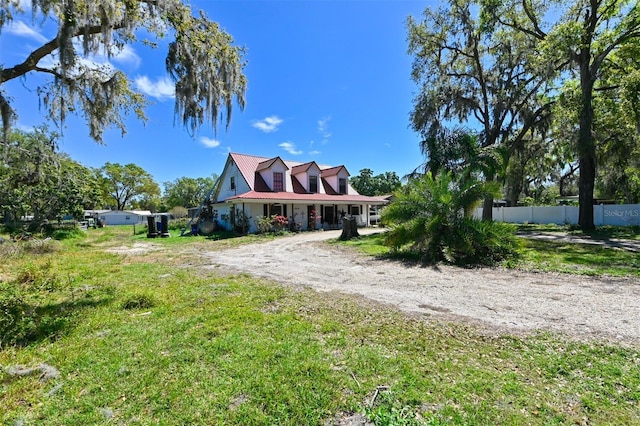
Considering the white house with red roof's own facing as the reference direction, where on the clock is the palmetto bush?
The palmetto bush is roughly at 1 o'clock from the white house with red roof.

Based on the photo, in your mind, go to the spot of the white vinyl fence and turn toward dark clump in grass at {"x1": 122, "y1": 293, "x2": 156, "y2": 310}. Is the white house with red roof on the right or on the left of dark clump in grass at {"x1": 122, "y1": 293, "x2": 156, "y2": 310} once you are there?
right

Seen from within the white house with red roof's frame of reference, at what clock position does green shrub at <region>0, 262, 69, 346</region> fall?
The green shrub is roughly at 2 o'clock from the white house with red roof.

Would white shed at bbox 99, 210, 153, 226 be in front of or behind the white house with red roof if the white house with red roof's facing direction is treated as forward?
behind

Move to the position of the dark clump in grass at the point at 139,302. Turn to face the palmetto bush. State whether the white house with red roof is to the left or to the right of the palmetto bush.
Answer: left

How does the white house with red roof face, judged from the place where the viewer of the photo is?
facing the viewer and to the right of the viewer

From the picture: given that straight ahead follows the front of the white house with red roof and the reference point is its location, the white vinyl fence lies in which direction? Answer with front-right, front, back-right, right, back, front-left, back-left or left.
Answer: front-left

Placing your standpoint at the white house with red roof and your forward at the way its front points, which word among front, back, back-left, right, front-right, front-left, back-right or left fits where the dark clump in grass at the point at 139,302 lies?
front-right

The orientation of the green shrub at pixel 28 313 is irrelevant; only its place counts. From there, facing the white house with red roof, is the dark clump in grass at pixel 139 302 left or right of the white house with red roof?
right
